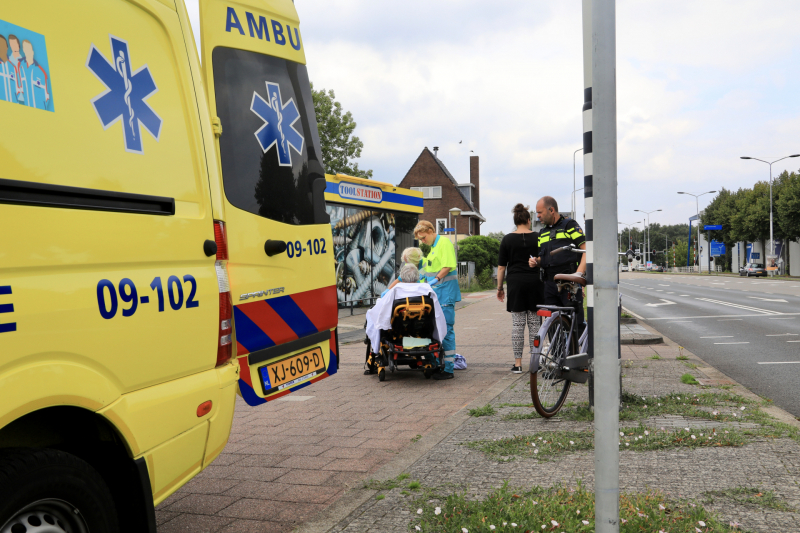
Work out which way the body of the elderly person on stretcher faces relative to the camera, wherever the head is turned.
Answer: away from the camera

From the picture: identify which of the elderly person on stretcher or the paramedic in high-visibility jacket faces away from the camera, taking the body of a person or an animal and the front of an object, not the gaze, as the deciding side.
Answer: the elderly person on stretcher

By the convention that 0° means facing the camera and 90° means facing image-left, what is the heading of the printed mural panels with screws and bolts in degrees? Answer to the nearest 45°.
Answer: approximately 315°

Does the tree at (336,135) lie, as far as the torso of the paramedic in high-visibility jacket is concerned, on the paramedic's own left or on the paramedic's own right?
on the paramedic's own right

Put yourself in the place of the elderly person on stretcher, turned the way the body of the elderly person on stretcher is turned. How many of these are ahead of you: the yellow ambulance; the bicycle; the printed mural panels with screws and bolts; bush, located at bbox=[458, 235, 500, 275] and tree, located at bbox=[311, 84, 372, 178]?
3

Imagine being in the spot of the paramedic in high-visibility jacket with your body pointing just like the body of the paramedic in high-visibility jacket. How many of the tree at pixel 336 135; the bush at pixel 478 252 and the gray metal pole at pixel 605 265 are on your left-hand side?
1

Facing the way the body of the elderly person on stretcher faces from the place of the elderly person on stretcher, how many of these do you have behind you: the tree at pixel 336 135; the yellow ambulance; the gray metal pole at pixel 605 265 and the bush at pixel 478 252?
2

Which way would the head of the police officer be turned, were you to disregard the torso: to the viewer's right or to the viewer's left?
to the viewer's left

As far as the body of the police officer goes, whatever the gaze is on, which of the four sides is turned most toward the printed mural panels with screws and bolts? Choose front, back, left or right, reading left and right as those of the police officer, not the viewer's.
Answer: right

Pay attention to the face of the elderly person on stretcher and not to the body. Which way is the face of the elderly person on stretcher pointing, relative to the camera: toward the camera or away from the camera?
away from the camera

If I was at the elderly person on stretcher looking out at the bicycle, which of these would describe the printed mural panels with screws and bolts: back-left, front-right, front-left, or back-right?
back-left
